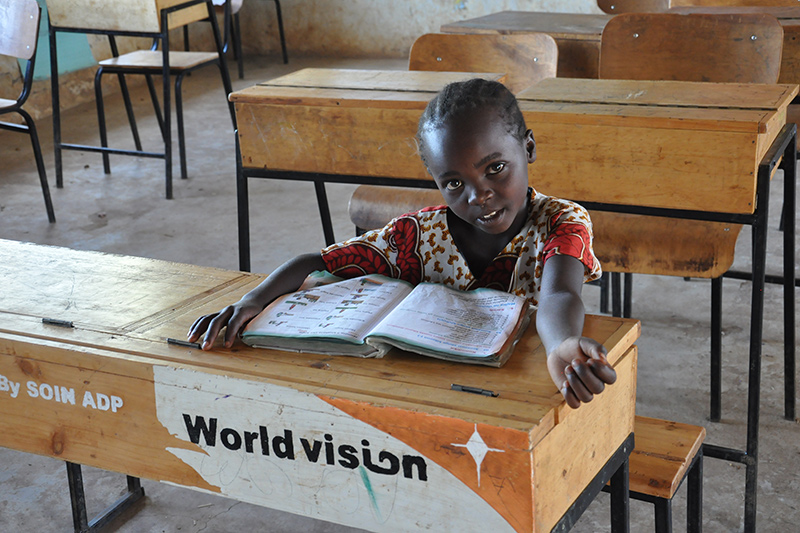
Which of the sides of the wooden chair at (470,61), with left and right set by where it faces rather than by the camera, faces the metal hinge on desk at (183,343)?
front

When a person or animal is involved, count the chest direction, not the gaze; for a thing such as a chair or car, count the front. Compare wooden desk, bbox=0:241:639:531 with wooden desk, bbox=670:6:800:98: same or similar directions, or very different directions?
same or similar directions

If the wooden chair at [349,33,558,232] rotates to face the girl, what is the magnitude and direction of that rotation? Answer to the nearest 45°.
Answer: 0° — it already faces them

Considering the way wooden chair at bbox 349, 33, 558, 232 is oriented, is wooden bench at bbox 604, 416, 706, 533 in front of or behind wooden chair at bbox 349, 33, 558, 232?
in front

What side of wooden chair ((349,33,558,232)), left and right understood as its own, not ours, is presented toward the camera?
front
